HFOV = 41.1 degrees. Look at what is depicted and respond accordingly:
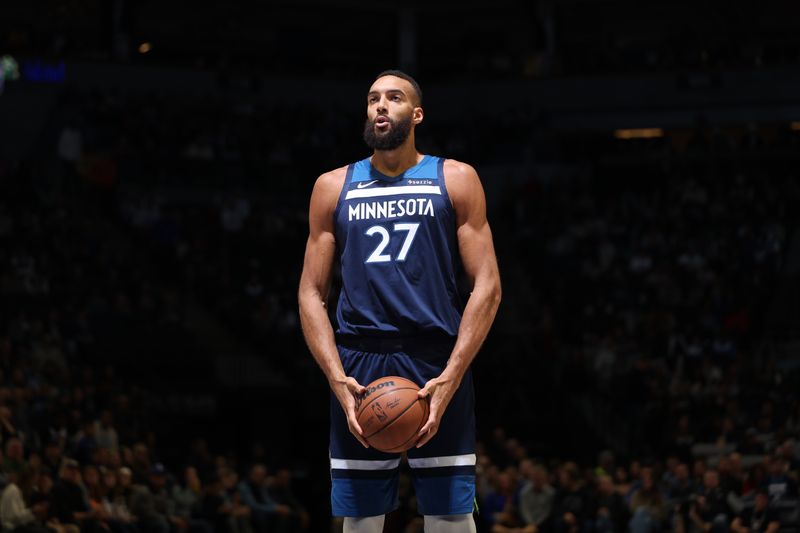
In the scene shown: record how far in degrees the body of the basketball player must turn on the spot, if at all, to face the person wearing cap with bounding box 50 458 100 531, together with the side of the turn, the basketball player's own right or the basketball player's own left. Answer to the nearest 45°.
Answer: approximately 135° to the basketball player's own right

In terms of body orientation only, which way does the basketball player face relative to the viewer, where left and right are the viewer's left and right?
facing the viewer

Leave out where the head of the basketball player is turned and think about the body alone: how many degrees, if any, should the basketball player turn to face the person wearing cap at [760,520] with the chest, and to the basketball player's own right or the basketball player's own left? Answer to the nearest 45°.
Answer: approximately 135° to the basketball player's own left
